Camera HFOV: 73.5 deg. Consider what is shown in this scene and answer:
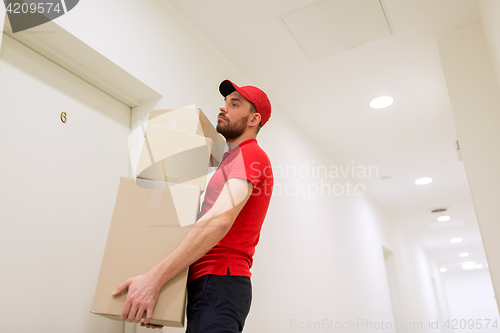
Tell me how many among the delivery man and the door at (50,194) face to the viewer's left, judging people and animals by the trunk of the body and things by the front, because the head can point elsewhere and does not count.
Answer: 1

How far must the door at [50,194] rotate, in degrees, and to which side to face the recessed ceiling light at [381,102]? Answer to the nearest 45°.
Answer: approximately 45° to its left

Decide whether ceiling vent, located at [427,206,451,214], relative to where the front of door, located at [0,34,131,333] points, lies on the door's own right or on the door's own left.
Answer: on the door's own left

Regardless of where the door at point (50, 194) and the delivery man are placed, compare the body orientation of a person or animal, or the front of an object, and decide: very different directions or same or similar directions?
very different directions

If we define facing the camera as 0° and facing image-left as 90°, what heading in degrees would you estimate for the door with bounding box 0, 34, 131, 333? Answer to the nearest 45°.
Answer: approximately 315°

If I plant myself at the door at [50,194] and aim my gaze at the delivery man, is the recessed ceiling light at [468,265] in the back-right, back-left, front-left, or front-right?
front-left

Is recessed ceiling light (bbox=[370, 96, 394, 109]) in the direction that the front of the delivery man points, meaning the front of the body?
no
